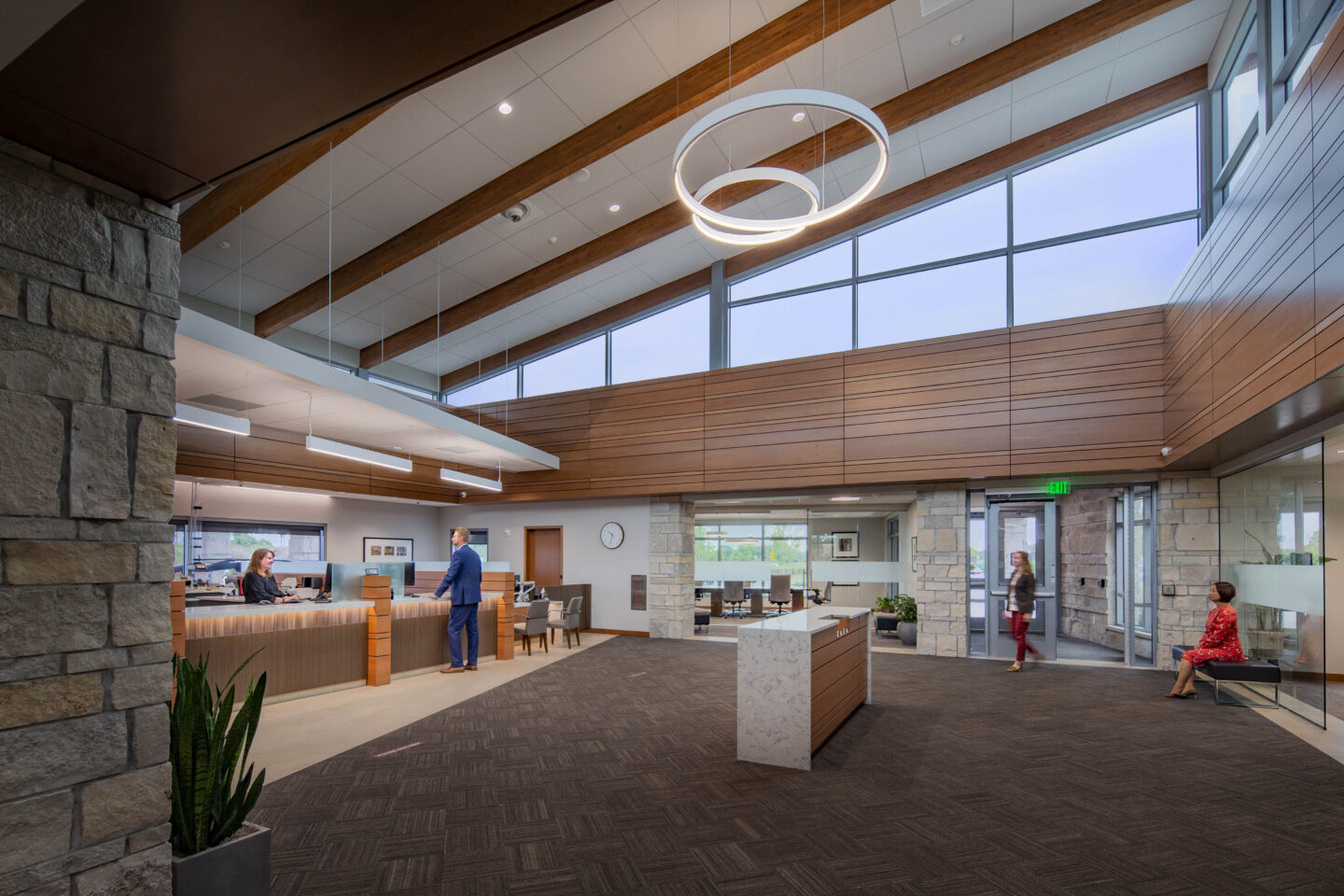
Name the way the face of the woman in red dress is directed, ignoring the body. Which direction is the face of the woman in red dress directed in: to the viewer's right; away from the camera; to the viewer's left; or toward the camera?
to the viewer's left

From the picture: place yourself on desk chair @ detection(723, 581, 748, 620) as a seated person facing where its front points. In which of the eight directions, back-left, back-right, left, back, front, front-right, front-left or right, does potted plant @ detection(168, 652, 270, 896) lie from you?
back

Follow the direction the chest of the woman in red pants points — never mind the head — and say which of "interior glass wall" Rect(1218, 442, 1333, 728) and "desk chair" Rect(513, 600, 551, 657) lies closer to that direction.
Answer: the desk chair

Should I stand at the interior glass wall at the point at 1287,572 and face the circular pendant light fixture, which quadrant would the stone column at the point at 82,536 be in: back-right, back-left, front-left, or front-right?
front-left

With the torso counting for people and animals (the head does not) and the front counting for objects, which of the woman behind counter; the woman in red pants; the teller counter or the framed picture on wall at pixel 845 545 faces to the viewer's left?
the woman in red pants

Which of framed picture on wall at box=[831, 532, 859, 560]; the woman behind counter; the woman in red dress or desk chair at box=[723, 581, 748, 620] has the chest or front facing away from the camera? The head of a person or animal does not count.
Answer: the desk chair

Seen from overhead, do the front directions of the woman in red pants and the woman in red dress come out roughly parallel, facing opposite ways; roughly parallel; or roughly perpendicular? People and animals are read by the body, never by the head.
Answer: roughly parallel

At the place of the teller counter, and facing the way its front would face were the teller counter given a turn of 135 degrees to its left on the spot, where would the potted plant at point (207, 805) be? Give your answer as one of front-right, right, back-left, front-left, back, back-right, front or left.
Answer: back

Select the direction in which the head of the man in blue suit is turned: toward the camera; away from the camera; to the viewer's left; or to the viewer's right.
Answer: to the viewer's left

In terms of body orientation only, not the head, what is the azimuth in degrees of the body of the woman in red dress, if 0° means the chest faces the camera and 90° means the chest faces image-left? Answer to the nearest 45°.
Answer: approximately 90°

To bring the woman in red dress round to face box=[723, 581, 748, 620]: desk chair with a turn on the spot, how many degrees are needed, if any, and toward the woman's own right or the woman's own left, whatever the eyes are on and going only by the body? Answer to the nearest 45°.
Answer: approximately 45° to the woman's own right

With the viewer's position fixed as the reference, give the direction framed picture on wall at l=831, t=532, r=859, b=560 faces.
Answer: facing the viewer

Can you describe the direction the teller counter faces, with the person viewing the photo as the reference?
facing the viewer and to the right of the viewer

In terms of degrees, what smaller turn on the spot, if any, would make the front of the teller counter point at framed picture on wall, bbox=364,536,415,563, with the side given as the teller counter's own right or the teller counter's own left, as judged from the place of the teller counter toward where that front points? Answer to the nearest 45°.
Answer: approximately 135° to the teller counter's own left

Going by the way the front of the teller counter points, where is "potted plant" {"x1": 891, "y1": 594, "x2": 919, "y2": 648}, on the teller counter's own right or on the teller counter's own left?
on the teller counter's own left
